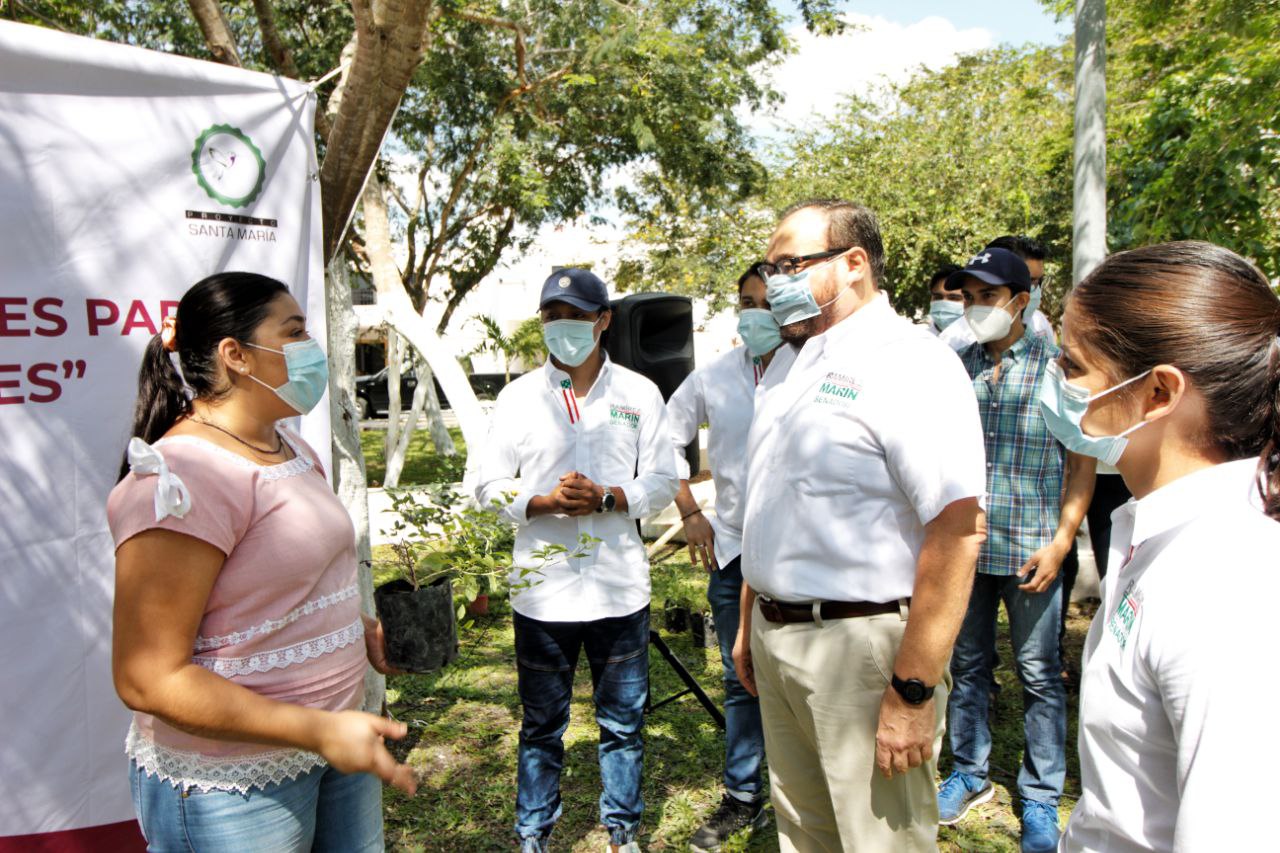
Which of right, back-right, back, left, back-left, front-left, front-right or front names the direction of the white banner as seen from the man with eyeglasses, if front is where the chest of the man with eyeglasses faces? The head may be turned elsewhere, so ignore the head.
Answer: front-right

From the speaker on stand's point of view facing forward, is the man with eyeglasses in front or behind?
in front

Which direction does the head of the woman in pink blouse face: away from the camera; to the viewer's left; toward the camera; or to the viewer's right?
to the viewer's right

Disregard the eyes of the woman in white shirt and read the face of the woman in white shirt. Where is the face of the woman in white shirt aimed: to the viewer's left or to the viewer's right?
to the viewer's left

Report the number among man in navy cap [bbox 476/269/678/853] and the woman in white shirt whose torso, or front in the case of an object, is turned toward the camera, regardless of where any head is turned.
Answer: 1

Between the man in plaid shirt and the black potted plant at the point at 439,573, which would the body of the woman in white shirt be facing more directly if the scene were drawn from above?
the black potted plant

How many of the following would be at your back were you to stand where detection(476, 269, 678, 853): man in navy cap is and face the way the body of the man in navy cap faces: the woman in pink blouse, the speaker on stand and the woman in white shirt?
1

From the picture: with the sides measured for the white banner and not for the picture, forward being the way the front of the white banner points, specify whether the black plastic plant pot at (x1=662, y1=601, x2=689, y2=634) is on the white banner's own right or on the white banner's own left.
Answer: on the white banner's own left

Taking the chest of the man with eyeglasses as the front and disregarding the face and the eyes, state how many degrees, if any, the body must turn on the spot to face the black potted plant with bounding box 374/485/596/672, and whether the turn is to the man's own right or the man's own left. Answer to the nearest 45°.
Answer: approximately 45° to the man's own right

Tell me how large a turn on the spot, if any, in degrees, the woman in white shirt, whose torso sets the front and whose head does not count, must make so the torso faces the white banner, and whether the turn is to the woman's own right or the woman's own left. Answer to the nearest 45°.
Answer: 0° — they already face it

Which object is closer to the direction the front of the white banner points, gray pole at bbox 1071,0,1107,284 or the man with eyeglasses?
the man with eyeglasses
